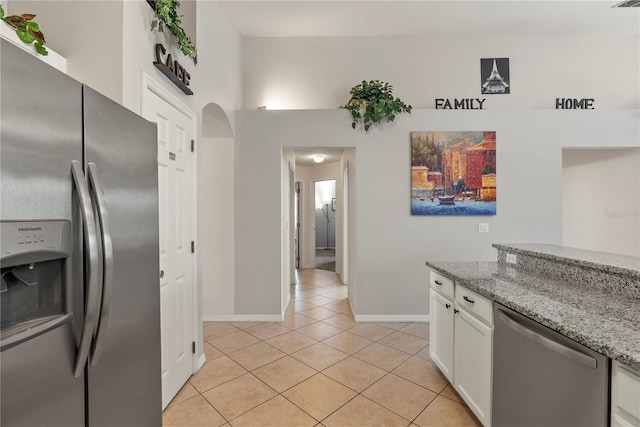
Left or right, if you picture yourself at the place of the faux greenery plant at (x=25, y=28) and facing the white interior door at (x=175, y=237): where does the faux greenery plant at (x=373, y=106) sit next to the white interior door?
right

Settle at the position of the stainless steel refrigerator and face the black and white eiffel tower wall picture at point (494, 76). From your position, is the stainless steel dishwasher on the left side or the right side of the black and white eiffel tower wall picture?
right

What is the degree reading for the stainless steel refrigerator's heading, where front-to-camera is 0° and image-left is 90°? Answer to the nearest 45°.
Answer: approximately 315°

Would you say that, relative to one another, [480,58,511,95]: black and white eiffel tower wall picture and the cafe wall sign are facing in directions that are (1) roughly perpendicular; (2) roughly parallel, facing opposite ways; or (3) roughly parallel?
roughly perpendicular

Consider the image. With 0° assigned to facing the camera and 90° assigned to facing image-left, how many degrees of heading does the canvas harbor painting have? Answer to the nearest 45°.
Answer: approximately 0°

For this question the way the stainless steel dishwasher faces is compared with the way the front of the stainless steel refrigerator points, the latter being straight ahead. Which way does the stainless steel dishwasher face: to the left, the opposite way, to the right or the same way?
the opposite way

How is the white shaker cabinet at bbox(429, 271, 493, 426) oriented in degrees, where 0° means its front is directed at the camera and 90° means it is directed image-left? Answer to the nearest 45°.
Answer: approximately 45°
